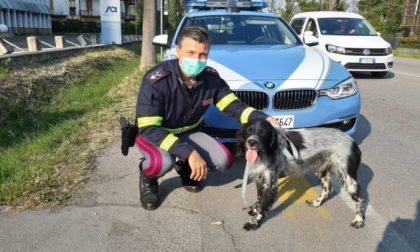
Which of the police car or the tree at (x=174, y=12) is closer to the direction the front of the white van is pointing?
the police car

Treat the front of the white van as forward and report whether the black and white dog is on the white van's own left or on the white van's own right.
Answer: on the white van's own right

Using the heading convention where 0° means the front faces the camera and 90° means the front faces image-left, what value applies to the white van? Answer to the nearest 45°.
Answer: approximately 315°

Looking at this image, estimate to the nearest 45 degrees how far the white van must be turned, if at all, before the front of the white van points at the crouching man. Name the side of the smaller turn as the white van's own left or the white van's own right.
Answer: approximately 45° to the white van's own right

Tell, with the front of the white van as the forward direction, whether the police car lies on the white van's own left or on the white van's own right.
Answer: on the white van's own right

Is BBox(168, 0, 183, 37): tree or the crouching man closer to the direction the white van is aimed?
the crouching man

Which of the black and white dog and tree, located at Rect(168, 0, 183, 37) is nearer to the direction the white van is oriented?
the black and white dog
